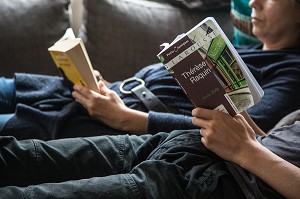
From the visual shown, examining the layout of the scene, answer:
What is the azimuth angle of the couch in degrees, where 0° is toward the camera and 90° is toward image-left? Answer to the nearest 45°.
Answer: approximately 0°
